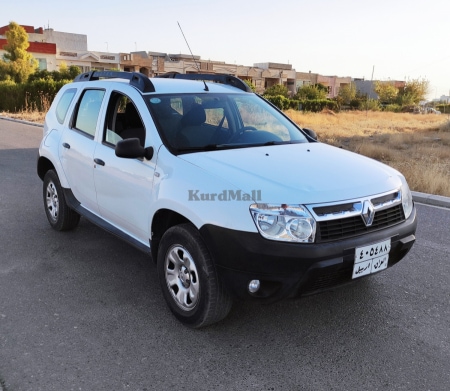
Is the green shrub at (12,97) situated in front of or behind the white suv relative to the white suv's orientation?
behind

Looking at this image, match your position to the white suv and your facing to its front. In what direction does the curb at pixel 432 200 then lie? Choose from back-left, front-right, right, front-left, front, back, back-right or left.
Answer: left

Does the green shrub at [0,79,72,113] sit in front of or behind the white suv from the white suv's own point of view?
behind

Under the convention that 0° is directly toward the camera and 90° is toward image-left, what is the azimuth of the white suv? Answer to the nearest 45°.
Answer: approximately 315°

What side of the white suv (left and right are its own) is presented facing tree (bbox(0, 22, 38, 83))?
back
